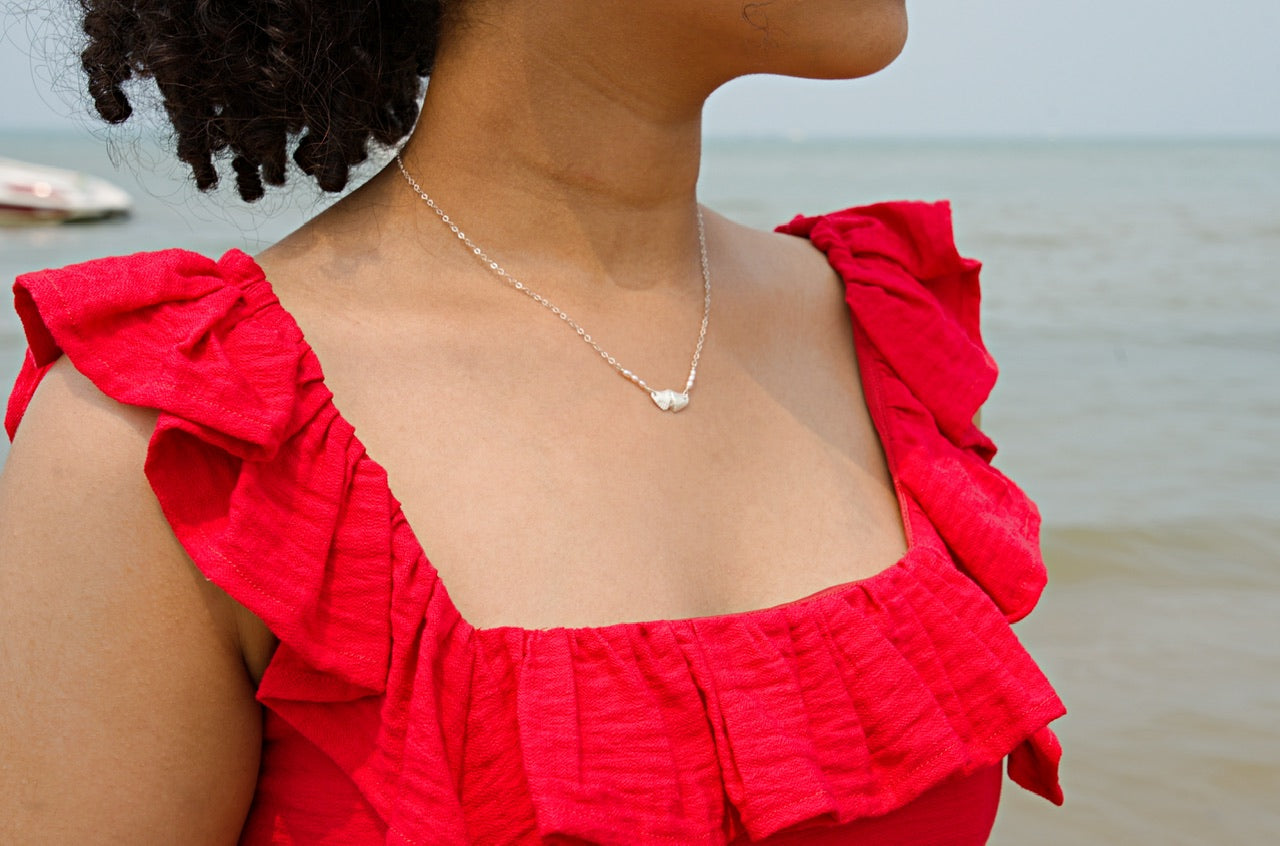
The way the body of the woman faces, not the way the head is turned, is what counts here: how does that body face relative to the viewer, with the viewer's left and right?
facing the viewer and to the right of the viewer

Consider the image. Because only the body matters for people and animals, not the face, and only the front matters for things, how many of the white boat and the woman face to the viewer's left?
0

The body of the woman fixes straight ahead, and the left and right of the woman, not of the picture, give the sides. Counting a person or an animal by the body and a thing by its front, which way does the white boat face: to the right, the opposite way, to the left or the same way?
to the left

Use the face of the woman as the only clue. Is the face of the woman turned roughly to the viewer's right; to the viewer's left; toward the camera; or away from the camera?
to the viewer's right

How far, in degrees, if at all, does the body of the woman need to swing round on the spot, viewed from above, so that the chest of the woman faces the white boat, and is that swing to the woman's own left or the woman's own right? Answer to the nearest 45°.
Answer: approximately 180°

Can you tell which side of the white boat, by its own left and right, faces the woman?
right

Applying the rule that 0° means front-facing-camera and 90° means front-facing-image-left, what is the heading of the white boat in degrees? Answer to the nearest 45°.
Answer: approximately 270°
